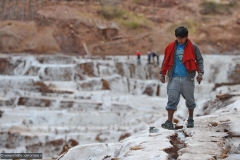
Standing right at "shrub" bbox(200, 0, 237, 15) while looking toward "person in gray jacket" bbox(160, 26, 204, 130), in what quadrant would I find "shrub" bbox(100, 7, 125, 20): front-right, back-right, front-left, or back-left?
front-right

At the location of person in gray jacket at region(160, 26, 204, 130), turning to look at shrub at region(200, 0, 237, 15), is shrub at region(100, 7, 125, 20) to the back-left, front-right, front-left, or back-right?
front-left

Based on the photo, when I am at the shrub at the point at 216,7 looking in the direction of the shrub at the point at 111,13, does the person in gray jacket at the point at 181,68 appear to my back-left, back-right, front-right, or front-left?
front-left

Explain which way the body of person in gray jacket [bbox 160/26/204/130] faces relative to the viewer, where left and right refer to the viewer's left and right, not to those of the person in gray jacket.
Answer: facing the viewer

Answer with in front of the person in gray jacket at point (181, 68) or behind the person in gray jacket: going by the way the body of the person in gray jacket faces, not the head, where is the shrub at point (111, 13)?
behind

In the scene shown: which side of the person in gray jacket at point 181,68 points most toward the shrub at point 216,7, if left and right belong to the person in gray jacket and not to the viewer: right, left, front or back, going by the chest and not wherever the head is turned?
back
